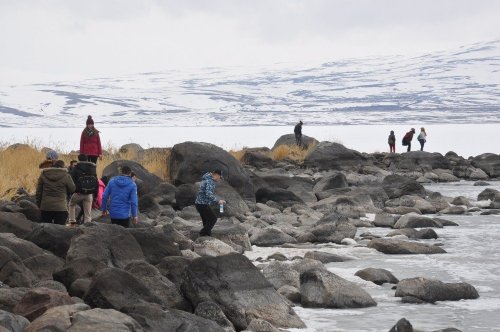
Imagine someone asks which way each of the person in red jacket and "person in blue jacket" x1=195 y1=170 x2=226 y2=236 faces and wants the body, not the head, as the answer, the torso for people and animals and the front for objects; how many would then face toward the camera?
1

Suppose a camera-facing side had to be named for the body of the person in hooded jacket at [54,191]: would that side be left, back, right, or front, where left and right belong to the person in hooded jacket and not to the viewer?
back

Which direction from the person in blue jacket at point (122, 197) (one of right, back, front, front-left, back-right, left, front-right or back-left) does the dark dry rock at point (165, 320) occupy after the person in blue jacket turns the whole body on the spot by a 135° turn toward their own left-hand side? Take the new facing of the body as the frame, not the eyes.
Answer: front-left

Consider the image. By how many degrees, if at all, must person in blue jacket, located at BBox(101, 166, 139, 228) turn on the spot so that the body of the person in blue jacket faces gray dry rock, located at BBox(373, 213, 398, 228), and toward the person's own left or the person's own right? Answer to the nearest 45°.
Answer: approximately 45° to the person's own right

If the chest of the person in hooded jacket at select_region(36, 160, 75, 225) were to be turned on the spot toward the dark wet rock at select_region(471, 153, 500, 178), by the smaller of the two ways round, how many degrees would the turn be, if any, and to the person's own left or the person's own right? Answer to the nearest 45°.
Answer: approximately 45° to the person's own right

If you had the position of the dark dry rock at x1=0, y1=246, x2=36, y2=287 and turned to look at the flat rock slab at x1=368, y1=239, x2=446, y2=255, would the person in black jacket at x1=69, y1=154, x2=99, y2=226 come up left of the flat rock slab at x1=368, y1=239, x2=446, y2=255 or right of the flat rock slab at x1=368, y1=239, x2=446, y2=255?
left

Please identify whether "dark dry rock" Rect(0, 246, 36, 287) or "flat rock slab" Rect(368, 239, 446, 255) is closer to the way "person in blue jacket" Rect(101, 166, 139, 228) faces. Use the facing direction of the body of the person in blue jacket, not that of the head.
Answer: the flat rock slab

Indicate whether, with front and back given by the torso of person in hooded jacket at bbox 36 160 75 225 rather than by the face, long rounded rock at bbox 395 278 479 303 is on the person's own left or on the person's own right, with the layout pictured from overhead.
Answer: on the person's own right

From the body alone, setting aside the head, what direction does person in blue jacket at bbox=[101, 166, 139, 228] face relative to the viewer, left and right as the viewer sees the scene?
facing away from the viewer
